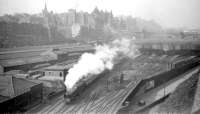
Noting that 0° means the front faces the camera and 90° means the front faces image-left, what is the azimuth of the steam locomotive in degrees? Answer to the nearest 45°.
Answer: approximately 45°
